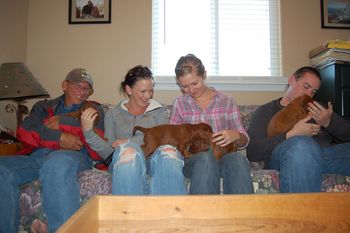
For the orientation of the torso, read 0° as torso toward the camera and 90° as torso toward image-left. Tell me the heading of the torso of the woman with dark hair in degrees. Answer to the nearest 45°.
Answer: approximately 0°

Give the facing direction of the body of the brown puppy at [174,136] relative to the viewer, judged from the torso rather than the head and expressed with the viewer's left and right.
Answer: facing to the right of the viewer

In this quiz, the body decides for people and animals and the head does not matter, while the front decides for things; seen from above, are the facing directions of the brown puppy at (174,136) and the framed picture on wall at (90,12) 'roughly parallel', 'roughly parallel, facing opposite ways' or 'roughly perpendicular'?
roughly perpendicular

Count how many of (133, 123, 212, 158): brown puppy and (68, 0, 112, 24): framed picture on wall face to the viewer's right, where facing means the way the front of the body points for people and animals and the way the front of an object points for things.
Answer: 1

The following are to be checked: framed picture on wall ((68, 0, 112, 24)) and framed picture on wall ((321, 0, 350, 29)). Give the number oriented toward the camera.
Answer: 2

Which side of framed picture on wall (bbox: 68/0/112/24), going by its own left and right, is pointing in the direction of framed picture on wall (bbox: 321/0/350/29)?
left

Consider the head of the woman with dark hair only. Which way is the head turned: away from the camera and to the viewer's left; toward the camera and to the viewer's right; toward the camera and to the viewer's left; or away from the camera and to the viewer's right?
toward the camera and to the viewer's right
